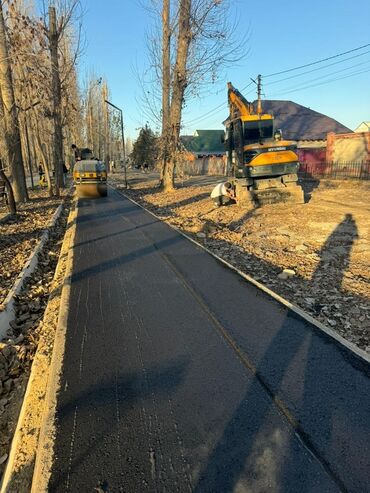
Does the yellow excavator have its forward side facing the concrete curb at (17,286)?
no

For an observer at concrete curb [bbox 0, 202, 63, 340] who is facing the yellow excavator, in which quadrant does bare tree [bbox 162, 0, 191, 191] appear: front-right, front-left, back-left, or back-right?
front-left

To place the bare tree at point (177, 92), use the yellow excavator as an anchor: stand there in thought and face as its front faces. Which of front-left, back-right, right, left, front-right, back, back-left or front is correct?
front

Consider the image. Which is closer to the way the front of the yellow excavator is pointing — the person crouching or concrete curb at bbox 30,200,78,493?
the person crouching
